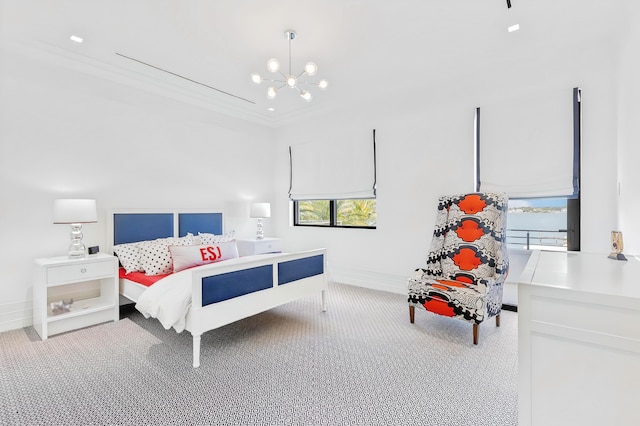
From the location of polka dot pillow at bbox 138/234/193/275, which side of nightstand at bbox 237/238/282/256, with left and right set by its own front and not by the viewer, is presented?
right

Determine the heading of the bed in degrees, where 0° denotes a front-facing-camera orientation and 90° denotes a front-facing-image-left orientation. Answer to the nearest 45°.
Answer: approximately 315°

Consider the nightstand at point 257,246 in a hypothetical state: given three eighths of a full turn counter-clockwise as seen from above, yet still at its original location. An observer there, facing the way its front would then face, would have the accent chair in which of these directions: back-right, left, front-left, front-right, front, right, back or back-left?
back-right

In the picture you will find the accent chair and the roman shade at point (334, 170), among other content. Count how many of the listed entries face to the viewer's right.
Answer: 0

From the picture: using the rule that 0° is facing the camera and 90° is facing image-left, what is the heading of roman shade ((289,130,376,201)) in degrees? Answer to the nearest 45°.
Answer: approximately 45°

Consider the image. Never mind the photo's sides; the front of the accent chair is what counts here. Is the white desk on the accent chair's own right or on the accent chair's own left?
on the accent chair's own left

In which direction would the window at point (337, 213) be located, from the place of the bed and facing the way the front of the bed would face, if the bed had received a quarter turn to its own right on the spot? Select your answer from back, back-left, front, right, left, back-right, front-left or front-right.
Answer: back

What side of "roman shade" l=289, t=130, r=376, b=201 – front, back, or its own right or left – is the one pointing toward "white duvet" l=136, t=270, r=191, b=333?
front

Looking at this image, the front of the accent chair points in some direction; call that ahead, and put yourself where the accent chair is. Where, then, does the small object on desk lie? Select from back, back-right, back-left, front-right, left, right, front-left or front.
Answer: left

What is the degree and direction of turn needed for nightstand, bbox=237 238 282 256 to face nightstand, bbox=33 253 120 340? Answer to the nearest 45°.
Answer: approximately 90° to its right

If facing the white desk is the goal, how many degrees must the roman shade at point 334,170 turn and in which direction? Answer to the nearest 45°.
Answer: approximately 45° to its left

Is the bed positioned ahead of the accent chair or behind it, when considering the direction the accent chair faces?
ahead

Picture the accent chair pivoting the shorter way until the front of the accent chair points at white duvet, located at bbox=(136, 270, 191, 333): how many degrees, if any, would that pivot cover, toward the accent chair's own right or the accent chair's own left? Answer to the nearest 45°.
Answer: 0° — it already faces it

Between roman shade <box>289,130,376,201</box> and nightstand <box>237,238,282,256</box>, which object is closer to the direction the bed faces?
the roman shade

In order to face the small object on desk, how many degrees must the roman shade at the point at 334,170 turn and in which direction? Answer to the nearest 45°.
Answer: approximately 90° to its left
